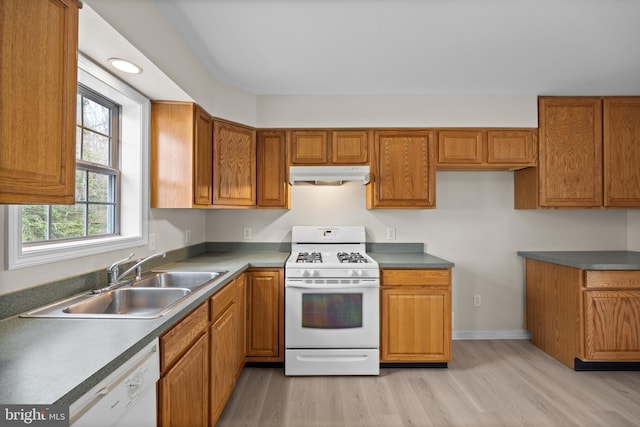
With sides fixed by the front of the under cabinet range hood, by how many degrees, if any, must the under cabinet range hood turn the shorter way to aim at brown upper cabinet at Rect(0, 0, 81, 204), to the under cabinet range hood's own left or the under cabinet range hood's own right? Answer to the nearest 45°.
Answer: approximately 45° to the under cabinet range hood's own right

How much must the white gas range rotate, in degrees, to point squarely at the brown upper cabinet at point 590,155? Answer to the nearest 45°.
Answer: approximately 90° to its left

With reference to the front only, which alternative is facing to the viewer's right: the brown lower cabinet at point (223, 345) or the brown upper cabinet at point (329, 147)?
the brown lower cabinet

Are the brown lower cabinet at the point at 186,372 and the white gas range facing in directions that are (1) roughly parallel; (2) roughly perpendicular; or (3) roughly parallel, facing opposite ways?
roughly perpendicular

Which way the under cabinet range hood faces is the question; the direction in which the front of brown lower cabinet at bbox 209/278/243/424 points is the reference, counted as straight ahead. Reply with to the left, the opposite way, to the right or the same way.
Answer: to the right

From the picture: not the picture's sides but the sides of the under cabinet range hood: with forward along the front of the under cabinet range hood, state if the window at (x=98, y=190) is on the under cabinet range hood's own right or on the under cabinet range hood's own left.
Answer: on the under cabinet range hood's own right

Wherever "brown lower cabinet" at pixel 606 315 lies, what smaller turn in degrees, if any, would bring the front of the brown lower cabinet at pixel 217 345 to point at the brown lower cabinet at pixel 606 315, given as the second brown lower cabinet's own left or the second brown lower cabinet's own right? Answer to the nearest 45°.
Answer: approximately 45° to the second brown lower cabinet's own left

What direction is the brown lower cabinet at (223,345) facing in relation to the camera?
to the viewer's right

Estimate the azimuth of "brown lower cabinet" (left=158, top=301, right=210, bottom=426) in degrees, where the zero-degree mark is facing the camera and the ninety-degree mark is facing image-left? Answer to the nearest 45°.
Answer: approximately 315°

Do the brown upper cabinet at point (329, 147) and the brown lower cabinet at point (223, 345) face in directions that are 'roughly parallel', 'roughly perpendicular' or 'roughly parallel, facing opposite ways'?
roughly perpendicular
